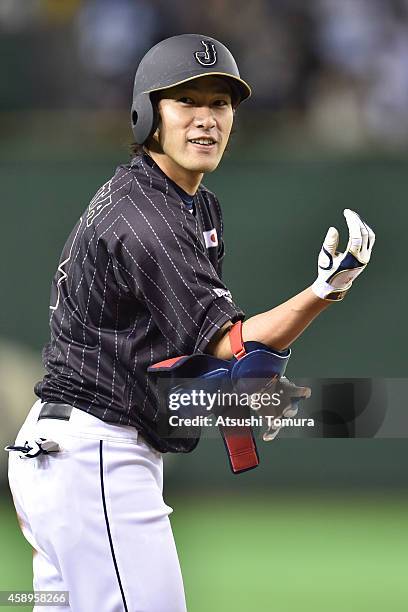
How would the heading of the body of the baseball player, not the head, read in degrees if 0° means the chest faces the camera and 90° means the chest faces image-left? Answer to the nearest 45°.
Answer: approximately 270°
